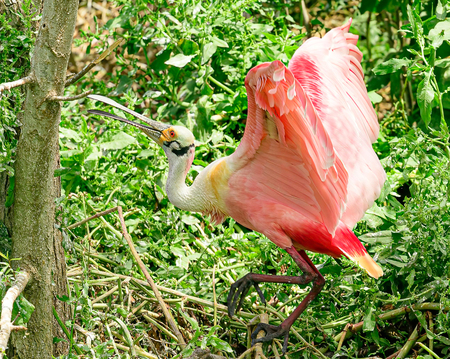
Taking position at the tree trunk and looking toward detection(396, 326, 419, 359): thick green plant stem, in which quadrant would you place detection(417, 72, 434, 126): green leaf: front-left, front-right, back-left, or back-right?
front-left

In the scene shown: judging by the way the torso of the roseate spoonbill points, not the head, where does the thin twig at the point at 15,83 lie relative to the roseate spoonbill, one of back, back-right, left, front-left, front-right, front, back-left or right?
front-left

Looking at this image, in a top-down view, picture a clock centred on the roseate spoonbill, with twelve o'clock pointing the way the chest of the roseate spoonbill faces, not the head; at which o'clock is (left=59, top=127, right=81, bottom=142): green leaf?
The green leaf is roughly at 1 o'clock from the roseate spoonbill.

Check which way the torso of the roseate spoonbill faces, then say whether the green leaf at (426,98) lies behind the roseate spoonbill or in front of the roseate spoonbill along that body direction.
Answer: behind

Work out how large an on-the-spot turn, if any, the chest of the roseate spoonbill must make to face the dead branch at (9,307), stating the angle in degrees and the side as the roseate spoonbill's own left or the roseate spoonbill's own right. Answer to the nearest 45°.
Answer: approximately 45° to the roseate spoonbill's own left

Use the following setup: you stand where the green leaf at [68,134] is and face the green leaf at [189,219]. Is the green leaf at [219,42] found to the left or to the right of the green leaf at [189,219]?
left

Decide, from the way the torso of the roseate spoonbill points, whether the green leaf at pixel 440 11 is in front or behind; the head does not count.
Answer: behind

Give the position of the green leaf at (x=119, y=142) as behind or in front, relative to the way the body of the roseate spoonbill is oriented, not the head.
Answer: in front

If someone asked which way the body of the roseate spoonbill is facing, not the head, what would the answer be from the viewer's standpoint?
to the viewer's left
